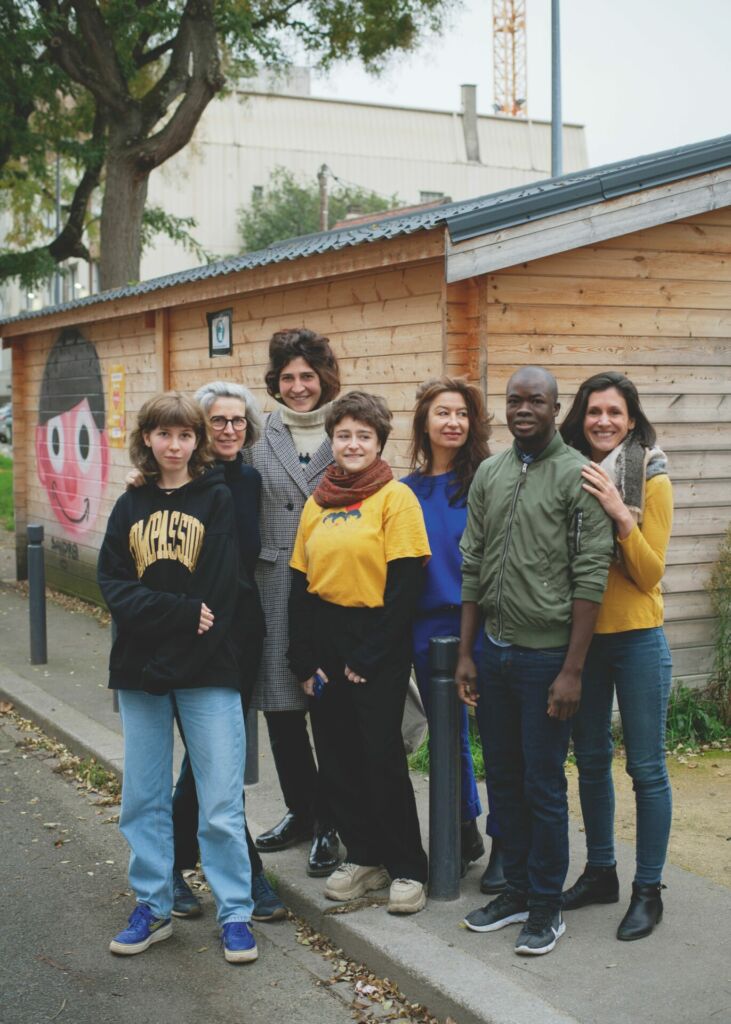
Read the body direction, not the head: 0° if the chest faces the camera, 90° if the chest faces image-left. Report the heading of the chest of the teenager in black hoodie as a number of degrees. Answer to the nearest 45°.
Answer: approximately 0°

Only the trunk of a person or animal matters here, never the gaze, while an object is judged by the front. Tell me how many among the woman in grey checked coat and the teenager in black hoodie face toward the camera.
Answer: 2

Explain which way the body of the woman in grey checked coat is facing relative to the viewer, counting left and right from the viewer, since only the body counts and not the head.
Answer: facing the viewer

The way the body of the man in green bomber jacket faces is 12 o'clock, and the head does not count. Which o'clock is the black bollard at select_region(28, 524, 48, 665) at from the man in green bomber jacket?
The black bollard is roughly at 3 o'clock from the man in green bomber jacket.

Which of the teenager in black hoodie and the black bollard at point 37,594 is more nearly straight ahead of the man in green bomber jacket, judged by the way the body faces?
the teenager in black hoodie

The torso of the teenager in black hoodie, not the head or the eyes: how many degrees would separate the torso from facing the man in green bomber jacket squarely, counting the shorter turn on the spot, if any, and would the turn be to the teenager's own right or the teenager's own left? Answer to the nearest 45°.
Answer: approximately 90° to the teenager's own left

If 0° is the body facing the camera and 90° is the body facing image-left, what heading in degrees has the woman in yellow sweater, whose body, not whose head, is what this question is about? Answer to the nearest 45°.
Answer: approximately 45°

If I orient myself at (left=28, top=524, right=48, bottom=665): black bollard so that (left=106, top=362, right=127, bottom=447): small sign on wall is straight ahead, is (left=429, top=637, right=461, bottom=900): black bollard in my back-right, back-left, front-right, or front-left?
back-right

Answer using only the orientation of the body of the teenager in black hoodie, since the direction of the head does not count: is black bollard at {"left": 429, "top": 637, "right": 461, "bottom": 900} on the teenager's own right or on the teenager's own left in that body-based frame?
on the teenager's own left
